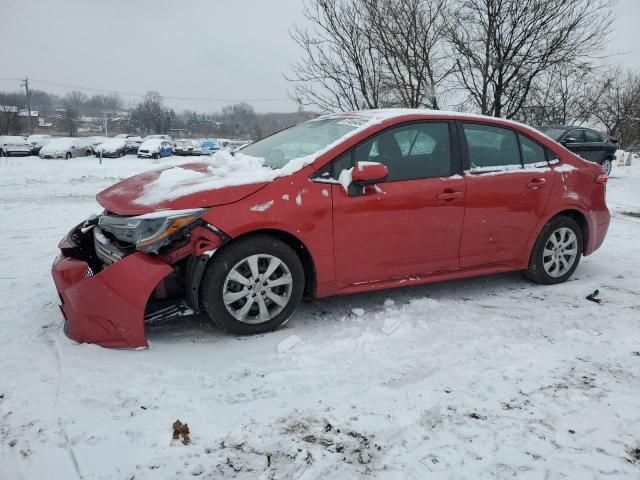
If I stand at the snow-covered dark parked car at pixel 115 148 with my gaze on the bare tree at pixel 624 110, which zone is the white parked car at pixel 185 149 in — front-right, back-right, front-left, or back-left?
front-left

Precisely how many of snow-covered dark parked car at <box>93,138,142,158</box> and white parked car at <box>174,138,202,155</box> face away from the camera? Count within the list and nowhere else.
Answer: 0

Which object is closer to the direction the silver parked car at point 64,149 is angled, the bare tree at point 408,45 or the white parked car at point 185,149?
the bare tree

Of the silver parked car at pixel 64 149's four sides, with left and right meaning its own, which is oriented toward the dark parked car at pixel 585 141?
left

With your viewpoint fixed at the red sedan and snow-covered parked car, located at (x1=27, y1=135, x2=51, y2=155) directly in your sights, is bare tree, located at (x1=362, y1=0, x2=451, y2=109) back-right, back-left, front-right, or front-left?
front-right

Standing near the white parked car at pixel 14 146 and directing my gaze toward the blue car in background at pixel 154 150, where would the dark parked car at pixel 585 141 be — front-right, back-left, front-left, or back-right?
front-right

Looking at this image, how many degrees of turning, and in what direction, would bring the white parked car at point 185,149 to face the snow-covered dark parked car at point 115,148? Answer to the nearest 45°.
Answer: approximately 45° to its right

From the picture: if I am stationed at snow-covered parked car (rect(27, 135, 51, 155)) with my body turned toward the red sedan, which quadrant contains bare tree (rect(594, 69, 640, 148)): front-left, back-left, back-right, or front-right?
front-left

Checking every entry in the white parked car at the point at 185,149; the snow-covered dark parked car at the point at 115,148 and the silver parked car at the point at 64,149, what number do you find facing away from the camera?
0

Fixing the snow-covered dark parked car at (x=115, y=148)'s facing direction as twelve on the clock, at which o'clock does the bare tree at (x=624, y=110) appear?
The bare tree is roughly at 8 o'clock from the snow-covered dark parked car.

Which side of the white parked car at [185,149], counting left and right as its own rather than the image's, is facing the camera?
front

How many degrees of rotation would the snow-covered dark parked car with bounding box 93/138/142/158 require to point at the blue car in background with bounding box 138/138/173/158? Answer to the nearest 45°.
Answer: approximately 90° to its left
